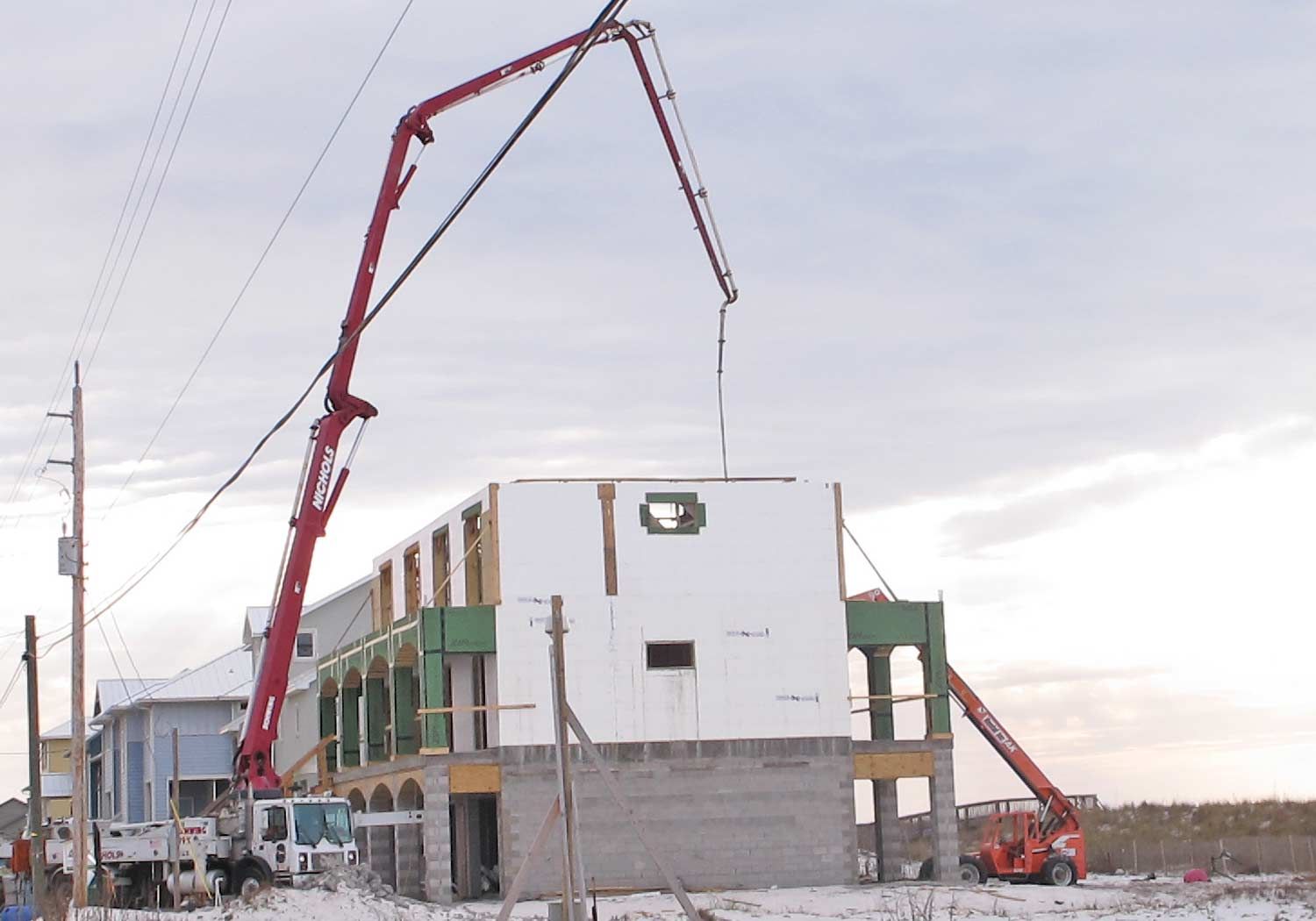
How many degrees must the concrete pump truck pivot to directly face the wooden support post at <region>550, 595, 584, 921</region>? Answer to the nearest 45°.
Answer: approximately 45° to its right

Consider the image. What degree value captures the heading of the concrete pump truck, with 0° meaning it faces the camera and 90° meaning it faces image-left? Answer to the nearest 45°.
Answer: approximately 315°

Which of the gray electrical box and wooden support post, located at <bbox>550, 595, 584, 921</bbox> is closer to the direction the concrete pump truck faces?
the wooden support post

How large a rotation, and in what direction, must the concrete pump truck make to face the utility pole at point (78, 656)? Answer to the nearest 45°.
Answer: approximately 135° to its right

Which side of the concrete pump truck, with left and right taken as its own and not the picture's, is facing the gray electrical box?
back

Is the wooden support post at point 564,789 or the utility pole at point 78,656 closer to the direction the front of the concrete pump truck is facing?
the wooden support post
